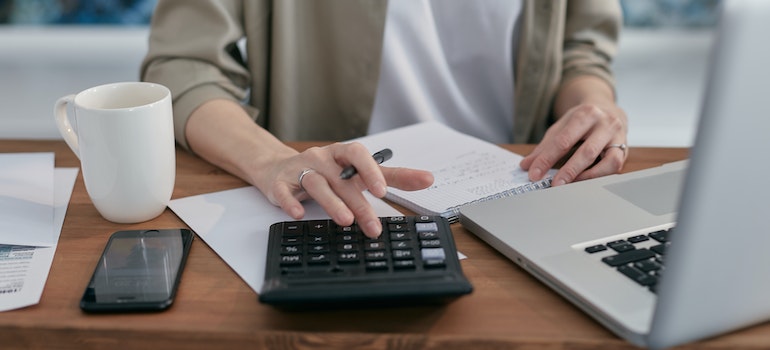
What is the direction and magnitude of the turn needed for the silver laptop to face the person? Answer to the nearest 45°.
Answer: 0° — it already faces them

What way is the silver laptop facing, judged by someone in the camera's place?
facing away from the viewer and to the left of the viewer

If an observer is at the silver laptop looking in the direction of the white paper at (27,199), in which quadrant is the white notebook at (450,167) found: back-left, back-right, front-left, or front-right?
front-right

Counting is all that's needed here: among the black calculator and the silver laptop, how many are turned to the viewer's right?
0
